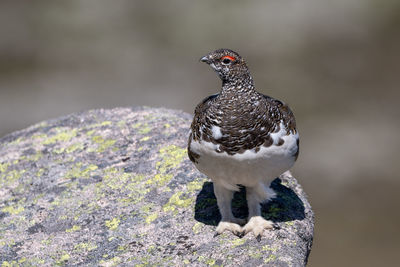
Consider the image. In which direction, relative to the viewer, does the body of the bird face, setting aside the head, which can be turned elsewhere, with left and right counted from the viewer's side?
facing the viewer
